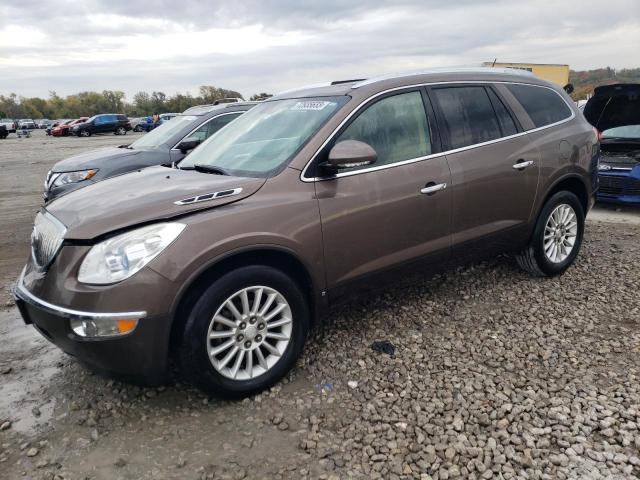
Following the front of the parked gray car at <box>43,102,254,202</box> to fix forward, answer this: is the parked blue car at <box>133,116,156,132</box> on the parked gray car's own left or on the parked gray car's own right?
on the parked gray car's own right

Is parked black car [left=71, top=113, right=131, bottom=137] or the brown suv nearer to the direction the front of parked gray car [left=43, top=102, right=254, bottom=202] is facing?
the brown suv

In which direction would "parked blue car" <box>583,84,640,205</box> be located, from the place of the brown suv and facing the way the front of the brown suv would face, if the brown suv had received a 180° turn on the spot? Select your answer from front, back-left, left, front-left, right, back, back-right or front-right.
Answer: front

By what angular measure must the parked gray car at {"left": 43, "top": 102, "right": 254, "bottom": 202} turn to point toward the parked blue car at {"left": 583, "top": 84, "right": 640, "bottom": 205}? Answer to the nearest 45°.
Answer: approximately 135° to its left

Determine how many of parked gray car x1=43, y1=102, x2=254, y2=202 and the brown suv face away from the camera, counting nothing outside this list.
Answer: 0

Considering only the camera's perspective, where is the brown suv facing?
facing the viewer and to the left of the viewer

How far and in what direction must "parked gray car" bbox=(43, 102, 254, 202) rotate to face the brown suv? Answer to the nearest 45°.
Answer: approximately 45° to its left

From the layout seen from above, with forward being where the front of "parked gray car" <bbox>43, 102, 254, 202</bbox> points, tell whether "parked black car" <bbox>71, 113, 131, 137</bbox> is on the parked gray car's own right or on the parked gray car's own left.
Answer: on the parked gray car's own right
